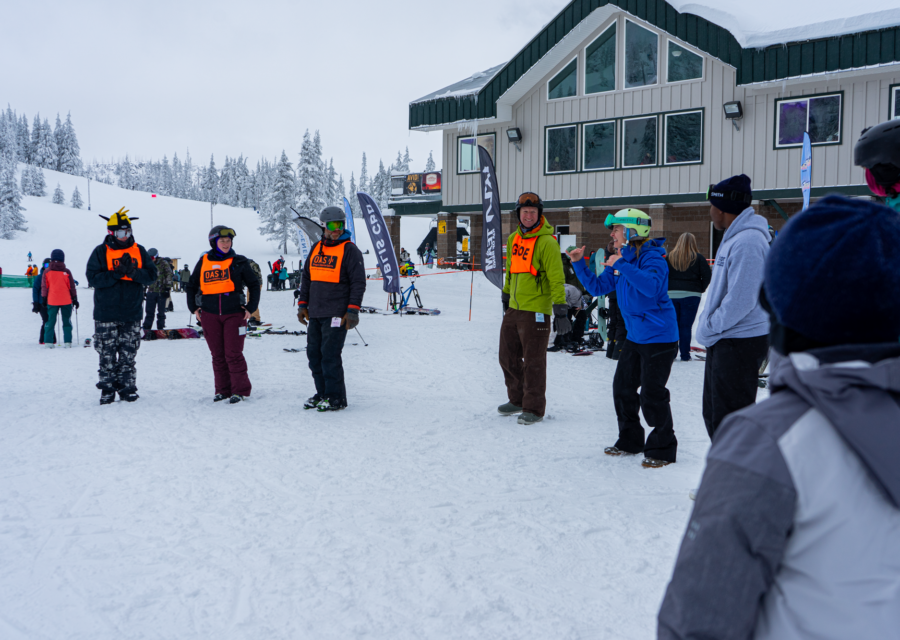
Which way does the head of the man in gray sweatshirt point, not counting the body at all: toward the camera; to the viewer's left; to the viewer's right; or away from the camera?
to the viewer's left

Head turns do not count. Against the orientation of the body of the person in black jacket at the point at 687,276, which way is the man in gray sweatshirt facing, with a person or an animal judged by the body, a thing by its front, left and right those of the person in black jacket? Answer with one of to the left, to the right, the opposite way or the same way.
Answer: to the left

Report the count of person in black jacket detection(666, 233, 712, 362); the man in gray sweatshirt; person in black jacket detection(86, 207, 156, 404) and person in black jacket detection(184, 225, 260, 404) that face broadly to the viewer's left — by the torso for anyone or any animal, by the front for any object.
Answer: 1

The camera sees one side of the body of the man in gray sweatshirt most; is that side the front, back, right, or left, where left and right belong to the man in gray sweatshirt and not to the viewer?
left

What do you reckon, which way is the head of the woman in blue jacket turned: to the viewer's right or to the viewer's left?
to the viewer's left

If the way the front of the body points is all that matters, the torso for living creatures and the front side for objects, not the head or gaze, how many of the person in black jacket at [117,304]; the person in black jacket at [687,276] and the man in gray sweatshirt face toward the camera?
1

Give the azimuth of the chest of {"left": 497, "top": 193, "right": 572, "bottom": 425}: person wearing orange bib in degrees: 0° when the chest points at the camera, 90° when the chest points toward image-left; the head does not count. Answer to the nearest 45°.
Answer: approximately 45°

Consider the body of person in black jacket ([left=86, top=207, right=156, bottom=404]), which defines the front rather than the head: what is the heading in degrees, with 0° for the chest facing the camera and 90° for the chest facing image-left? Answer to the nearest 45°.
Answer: approximately 0°

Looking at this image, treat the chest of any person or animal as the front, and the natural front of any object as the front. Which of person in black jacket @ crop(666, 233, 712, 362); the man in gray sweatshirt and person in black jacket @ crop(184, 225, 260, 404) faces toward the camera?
person in black jacket @ crop(184, 225, 260, 404)

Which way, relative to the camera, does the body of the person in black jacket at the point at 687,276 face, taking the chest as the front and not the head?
away from the camera

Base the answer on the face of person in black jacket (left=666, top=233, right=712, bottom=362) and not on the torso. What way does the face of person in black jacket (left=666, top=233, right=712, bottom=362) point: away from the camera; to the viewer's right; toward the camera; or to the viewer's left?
away from the camera
